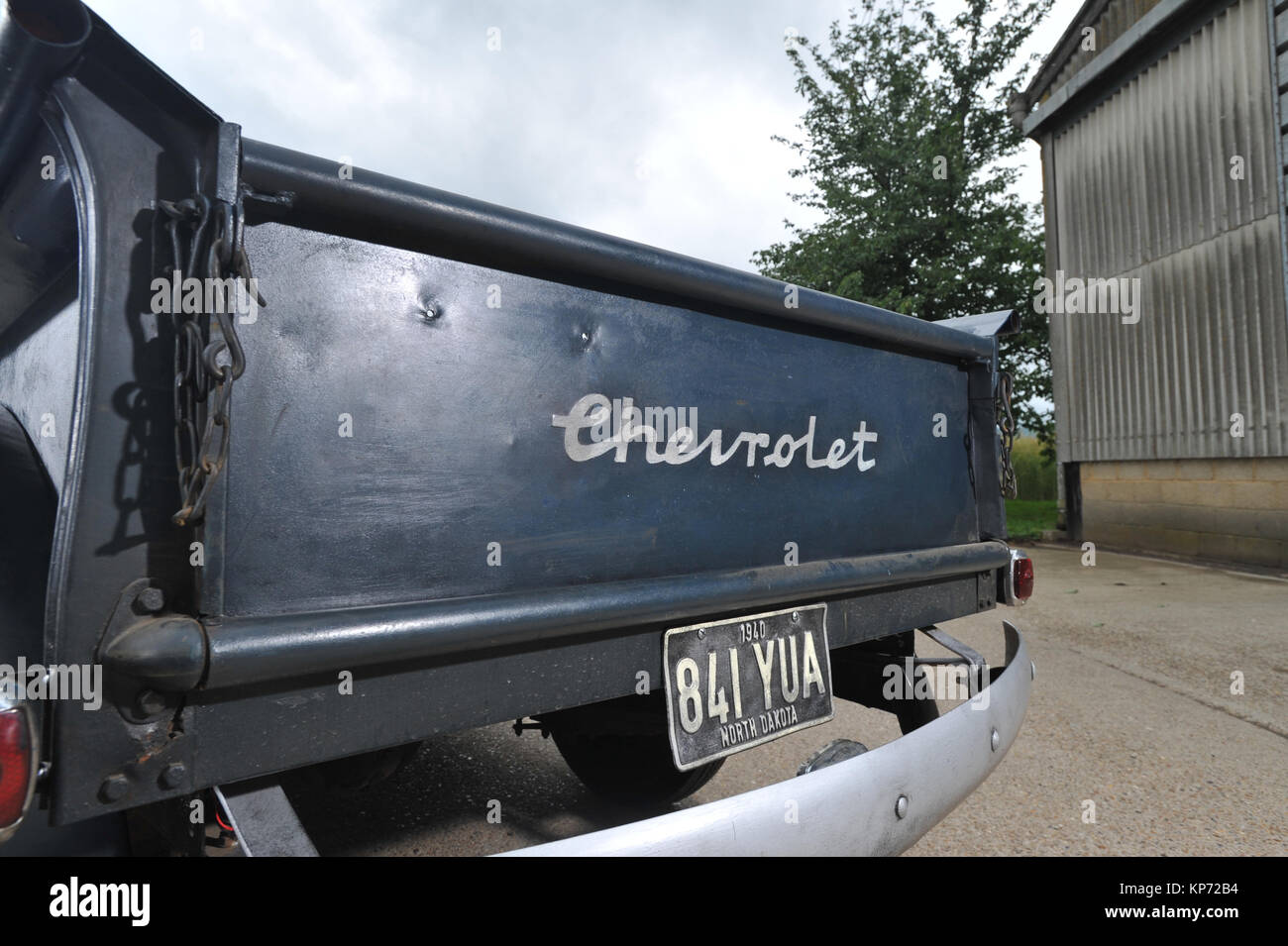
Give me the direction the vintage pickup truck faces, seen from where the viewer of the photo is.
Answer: facing away from the viewer and to the left of the viewer

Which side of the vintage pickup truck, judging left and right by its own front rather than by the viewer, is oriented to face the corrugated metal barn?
right

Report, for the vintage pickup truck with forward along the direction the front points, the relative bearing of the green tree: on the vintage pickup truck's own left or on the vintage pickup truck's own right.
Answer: on the vintage pickup truck's own right
